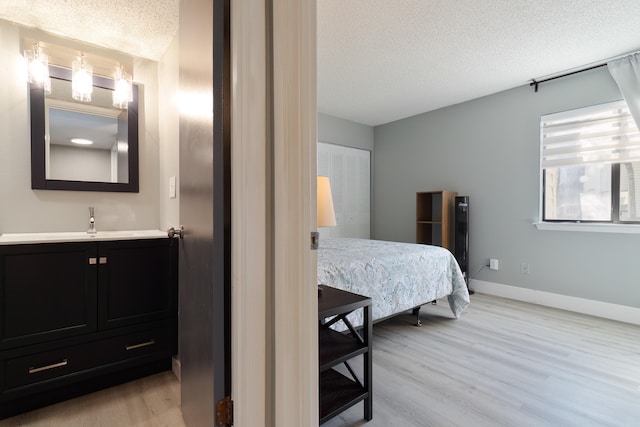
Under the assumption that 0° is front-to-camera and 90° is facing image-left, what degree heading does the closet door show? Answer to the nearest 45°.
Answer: approximately 315°

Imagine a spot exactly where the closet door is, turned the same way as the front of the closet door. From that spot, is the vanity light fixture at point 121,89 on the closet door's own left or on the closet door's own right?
on the closet door's own right

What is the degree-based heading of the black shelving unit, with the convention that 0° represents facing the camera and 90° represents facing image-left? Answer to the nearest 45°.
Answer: approximately 315°

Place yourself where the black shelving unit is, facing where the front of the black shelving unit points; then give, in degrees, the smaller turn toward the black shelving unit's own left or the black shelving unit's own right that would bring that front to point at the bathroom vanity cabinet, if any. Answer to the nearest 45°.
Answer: approximately 135° to the black shelving unit's own right

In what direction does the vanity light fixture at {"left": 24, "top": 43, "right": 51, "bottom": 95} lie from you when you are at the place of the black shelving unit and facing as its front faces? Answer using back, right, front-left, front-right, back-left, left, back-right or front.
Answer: back-right

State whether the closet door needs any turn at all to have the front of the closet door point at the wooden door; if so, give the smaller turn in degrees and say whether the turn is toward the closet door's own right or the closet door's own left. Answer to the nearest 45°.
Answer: approximately 45° to the closet door's own right

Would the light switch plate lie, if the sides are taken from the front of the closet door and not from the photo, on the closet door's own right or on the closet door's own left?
on the closet door's own right

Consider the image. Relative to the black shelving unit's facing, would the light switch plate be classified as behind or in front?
behind
